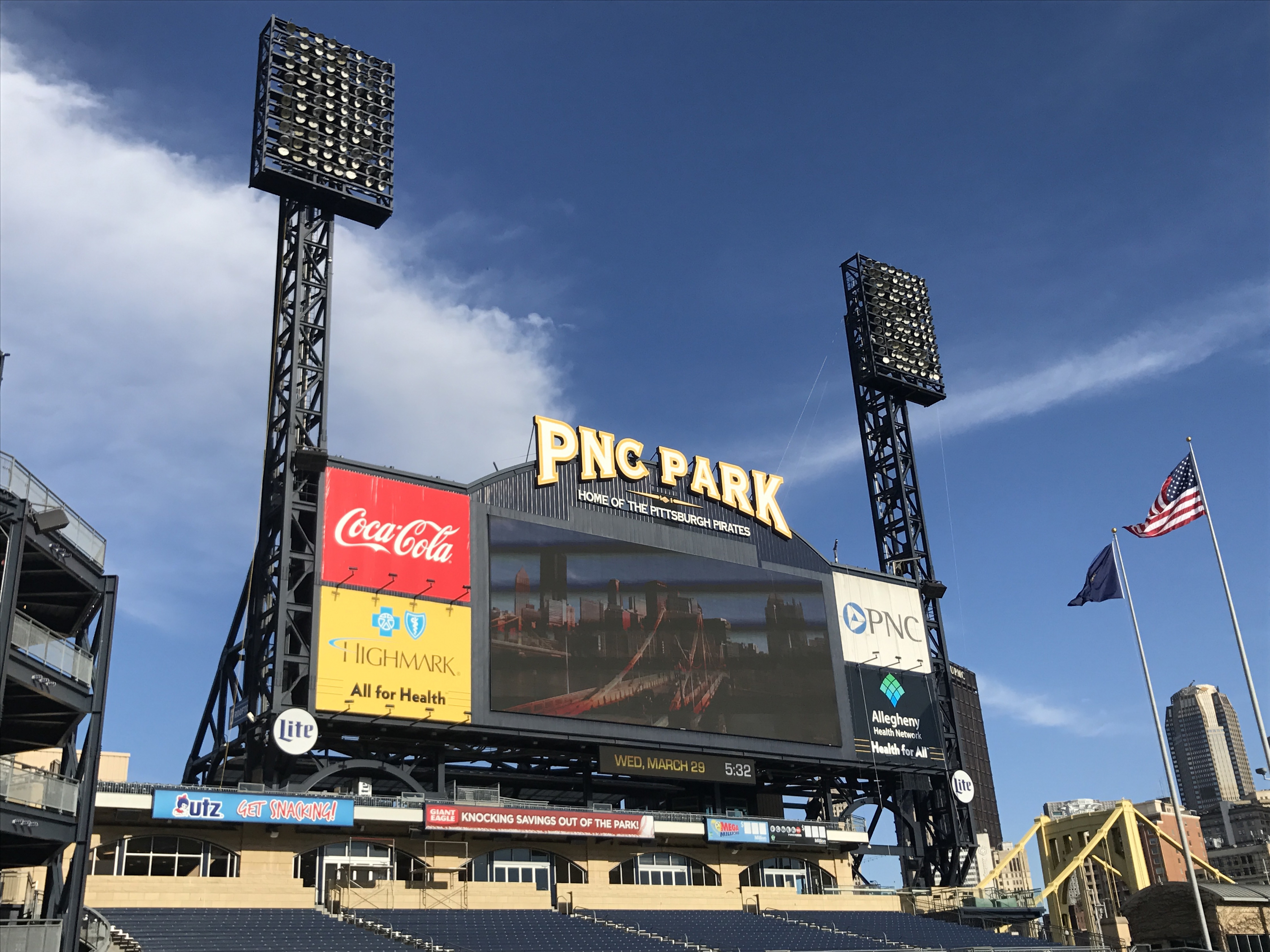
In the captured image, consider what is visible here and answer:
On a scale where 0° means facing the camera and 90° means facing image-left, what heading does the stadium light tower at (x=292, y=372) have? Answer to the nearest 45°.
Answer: approximately 315°

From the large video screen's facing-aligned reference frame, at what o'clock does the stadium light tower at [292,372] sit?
The stadium light tower is roughly at 4 o'clock from the large video screen.

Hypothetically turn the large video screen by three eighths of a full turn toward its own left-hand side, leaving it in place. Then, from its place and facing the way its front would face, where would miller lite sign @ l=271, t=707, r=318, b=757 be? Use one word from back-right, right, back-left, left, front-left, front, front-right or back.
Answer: back-left

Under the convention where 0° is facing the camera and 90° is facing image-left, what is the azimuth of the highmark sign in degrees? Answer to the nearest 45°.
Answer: approximately 315°

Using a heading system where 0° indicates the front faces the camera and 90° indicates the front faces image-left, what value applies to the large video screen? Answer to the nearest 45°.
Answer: approximately 315°

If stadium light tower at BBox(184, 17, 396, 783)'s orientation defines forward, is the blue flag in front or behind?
in front

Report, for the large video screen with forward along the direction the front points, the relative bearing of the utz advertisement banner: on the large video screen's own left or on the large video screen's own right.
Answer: on the large video screen's own right
